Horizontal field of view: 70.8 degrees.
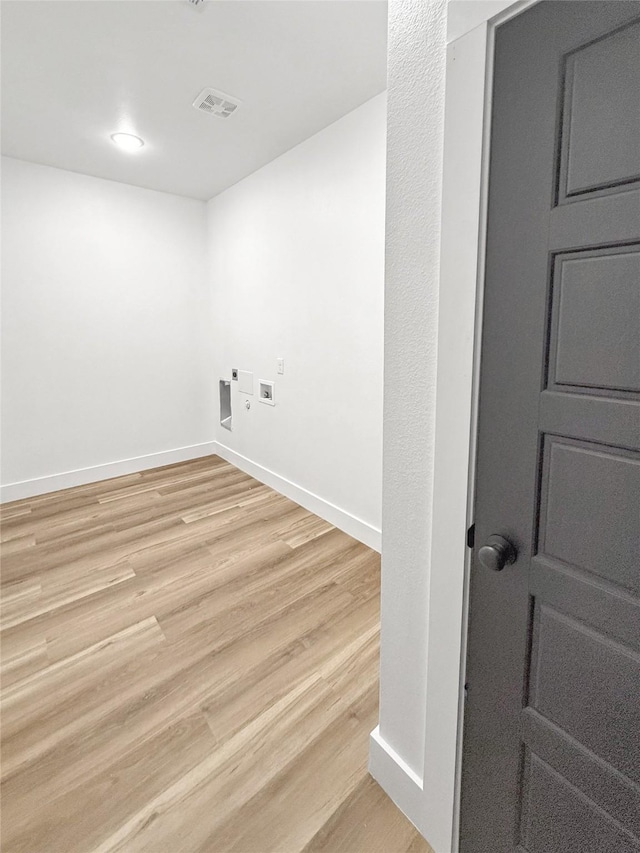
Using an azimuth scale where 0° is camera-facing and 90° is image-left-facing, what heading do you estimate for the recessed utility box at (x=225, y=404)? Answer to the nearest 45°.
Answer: approximately 45°

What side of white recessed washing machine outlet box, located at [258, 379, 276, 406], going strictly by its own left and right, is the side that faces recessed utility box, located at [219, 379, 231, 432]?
right

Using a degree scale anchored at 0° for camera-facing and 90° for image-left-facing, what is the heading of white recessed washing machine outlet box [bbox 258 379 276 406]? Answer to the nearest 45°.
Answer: approximately 45°

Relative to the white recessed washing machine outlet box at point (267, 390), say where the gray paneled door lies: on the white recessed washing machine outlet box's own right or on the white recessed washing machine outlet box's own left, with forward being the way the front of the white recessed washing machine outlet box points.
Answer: on the white recessed washing machine outlet box's own left

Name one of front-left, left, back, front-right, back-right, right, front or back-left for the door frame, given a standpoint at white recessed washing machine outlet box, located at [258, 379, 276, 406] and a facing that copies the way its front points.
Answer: front-left

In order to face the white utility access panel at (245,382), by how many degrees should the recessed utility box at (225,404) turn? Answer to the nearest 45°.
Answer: approximately 45° to its left

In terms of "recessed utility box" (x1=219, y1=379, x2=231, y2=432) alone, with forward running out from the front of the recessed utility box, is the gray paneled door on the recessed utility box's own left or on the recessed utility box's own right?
on the recessed utility box's own left

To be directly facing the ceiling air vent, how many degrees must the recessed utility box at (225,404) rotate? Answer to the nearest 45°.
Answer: approximately 45° to its left
